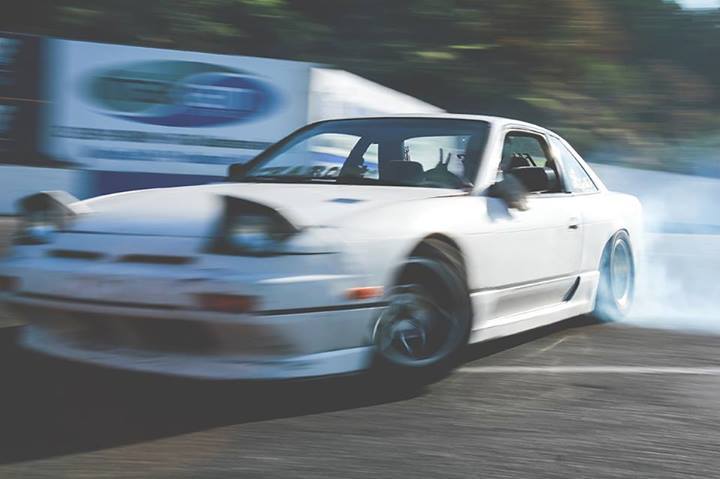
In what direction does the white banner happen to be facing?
toward the camera

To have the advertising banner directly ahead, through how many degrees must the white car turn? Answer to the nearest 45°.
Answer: approximately 90° to its right

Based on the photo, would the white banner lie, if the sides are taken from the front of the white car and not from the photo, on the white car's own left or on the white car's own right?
on the white car's own right

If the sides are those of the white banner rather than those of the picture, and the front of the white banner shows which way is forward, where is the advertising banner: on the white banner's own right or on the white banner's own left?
on the white banner's own right

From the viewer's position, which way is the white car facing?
facing the viewer and to the left of the viewer

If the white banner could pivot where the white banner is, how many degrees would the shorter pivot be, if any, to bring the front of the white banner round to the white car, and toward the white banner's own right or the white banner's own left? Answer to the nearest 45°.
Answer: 0° — it already faces it

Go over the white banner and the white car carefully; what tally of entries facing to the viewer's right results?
0
